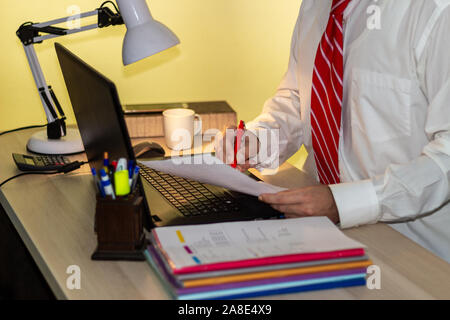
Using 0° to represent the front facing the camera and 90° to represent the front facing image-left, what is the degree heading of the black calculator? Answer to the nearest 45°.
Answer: approximately 270°

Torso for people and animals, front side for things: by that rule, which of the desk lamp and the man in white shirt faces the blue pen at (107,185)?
the man in white shirt

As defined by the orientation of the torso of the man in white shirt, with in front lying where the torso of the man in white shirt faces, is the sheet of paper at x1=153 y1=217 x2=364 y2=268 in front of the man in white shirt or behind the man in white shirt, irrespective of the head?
in front

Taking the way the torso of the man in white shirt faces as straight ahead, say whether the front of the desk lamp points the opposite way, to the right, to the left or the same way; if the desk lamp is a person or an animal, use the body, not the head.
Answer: the opposite way

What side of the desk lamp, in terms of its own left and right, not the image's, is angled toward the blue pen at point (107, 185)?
right

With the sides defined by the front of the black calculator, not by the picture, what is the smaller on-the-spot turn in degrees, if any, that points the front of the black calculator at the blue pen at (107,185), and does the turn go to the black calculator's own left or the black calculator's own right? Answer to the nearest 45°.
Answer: approximately 90° to the black calculator's own right

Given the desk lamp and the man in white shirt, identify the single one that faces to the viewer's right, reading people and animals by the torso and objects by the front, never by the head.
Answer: the desk lamp

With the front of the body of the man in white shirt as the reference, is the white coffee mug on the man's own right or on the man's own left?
on the man's own right

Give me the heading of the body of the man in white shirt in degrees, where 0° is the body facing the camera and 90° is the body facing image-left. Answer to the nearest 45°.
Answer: approximately 45°

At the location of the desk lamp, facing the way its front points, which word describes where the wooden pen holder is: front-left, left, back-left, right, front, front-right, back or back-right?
right

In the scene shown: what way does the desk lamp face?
to the viewer's right

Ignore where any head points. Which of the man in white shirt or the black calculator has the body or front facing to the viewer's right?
the black calculator

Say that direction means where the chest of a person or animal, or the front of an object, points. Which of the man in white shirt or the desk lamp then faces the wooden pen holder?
the man in white shirt
